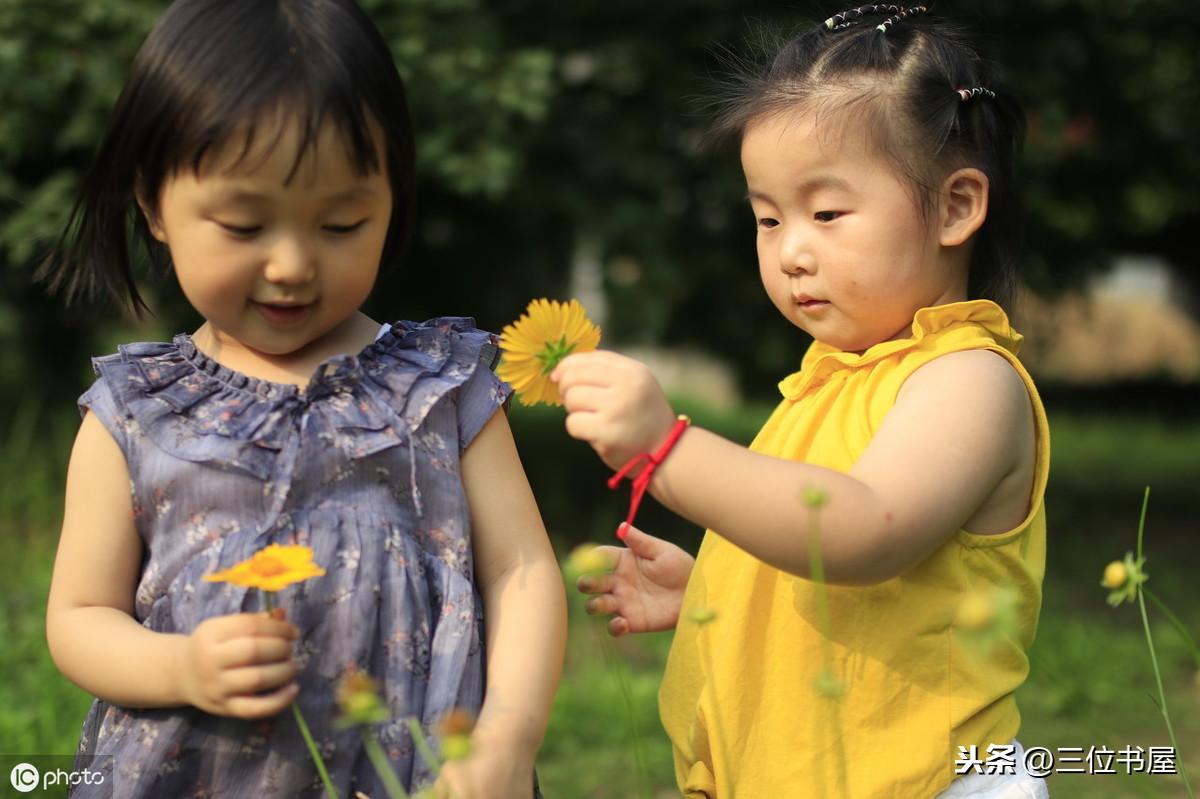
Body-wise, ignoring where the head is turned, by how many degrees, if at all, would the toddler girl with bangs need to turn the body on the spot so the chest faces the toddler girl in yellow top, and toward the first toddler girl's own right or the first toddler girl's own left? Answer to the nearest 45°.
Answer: approximately 90° to the first toddler girl's own left

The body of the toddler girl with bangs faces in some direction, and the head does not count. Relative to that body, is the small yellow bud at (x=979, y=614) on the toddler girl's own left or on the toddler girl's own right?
on the toddler girl's own left

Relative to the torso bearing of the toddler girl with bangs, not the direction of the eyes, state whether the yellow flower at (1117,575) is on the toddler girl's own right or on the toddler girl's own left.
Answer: on the toddler girl's own left

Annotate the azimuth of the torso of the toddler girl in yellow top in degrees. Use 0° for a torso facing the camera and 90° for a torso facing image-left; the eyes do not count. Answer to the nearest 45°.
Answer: approximately 45°

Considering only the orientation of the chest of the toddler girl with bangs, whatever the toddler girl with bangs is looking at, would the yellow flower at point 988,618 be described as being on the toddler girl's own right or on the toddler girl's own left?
on the toddler girl's own left

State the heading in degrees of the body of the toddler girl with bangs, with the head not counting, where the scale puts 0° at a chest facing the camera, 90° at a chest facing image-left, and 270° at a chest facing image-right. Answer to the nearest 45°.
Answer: approximately 0°

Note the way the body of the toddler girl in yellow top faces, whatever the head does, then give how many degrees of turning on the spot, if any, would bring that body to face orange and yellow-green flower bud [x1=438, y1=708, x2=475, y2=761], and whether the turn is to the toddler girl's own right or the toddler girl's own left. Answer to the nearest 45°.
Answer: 0° — they already face it
